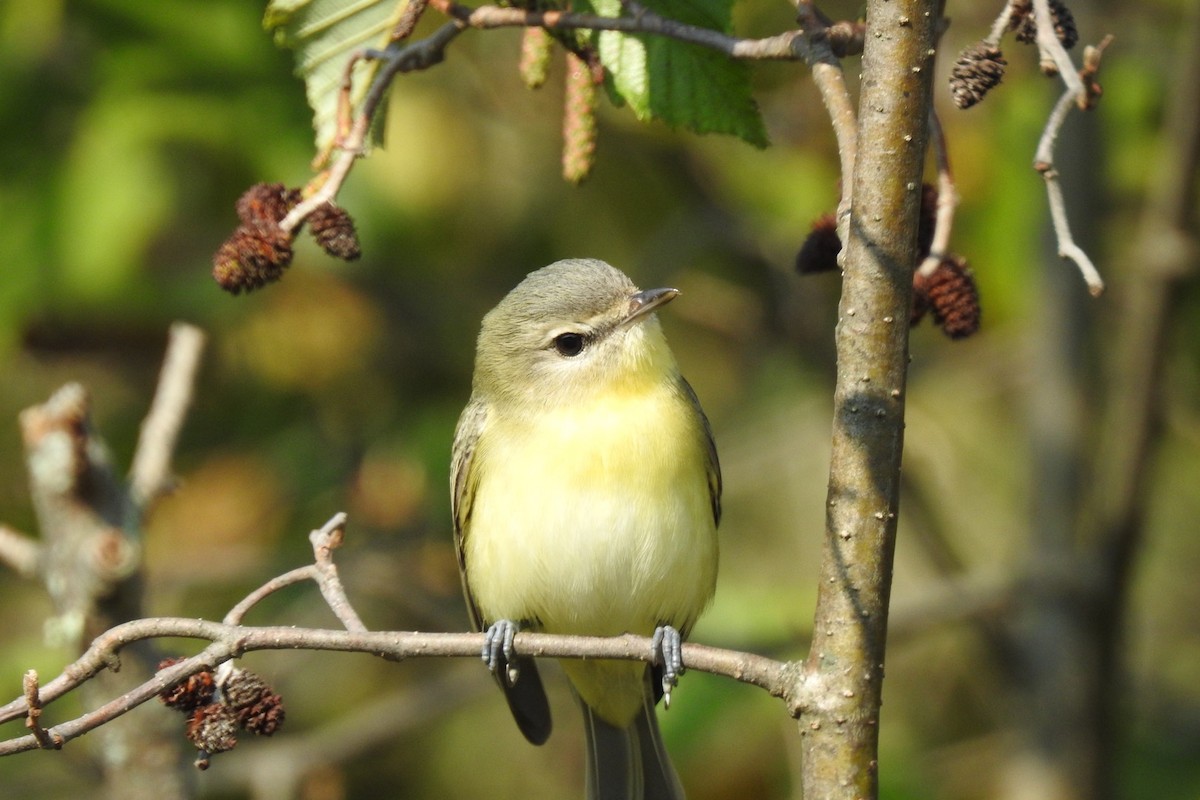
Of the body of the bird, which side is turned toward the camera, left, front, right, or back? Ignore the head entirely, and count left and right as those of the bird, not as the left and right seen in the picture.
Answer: front

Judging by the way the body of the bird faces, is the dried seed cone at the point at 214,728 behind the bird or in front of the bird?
in front

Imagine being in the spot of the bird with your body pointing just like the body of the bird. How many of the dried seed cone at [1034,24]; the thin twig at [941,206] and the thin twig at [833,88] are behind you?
0
